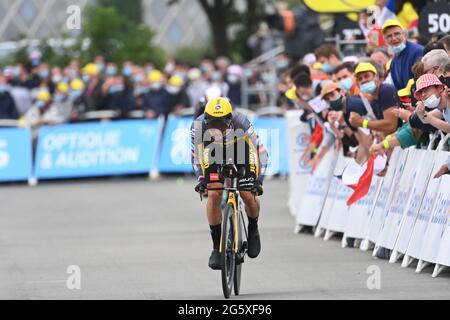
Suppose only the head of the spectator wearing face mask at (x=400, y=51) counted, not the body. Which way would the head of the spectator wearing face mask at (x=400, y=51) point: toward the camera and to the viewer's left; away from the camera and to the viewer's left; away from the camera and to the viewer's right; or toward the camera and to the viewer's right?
toward the camera and to the viewer's left

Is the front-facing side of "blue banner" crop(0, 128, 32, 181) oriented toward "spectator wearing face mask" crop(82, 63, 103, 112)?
no

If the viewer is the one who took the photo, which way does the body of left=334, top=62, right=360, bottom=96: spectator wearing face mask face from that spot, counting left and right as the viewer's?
facing the viewer and to the left of the viewer

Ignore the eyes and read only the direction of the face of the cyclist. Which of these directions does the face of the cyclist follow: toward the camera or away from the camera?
toward the camera

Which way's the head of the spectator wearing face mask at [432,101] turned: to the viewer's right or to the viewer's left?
to the viewer's left

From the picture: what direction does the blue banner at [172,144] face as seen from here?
toward the camera

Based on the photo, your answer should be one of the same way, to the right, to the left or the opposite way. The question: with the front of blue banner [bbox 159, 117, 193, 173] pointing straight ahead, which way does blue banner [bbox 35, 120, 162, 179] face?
the same way

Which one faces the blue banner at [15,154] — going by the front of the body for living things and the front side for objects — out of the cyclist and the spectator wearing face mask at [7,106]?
the spectator wearing face mask

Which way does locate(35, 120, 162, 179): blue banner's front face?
toward the camera

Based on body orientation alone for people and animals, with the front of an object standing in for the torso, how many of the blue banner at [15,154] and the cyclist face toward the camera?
2

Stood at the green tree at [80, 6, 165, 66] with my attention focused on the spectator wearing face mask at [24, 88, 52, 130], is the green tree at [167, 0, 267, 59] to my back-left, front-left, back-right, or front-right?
back-left

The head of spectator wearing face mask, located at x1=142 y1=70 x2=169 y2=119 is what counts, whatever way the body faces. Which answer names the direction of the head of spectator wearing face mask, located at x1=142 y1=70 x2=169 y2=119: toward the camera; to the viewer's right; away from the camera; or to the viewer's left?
toward the camera

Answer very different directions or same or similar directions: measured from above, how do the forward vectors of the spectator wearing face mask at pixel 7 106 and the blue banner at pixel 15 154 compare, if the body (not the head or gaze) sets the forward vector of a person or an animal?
same or similar directions
